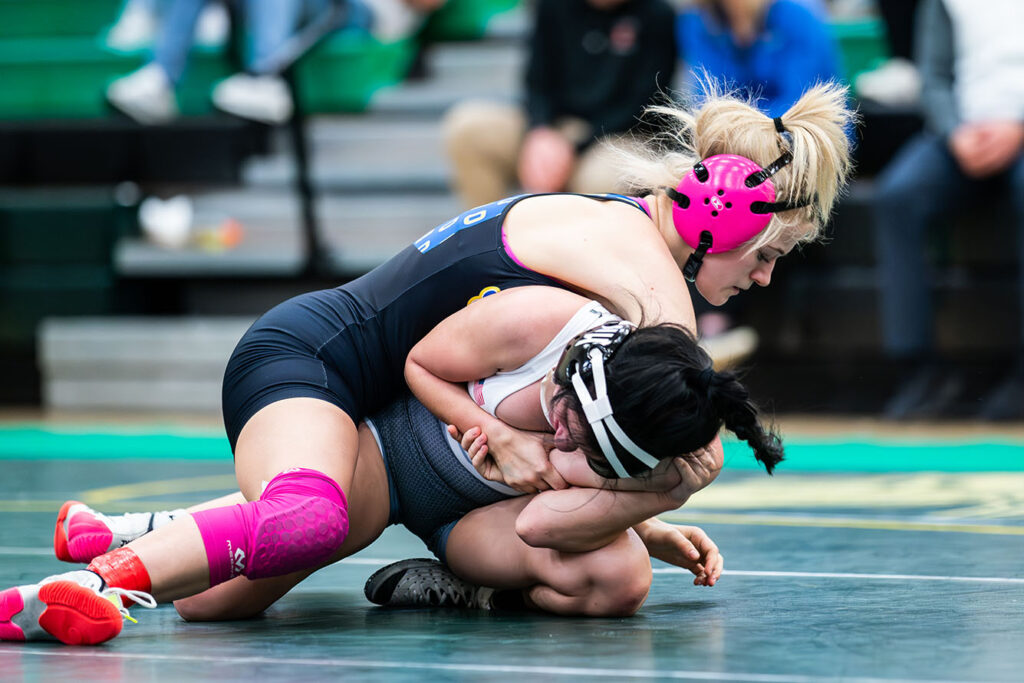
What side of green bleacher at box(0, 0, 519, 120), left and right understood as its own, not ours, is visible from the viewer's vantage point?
front

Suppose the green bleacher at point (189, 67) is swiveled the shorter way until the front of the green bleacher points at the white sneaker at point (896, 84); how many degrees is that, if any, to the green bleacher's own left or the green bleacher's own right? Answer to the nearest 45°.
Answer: approximately 45° to the green bleacher's own left

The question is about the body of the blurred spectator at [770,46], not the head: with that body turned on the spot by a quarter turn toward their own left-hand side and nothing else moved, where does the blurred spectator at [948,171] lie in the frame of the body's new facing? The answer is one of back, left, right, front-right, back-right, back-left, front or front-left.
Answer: front

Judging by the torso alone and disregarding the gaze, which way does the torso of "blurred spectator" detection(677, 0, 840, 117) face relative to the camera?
toward the camera

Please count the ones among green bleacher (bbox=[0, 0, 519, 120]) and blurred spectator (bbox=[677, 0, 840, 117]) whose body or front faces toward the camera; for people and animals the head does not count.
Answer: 2

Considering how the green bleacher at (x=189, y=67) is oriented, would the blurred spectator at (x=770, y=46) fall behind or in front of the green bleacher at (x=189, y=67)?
in front

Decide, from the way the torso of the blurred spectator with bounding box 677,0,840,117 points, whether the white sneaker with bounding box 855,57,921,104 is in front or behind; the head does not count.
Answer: behind
